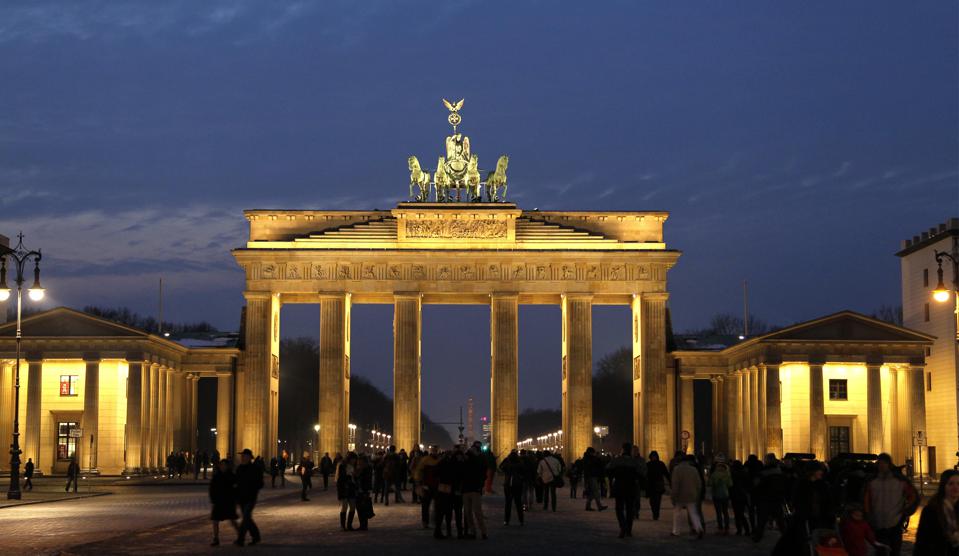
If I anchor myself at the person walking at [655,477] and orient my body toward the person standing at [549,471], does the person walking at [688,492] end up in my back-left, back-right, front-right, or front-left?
back-left
